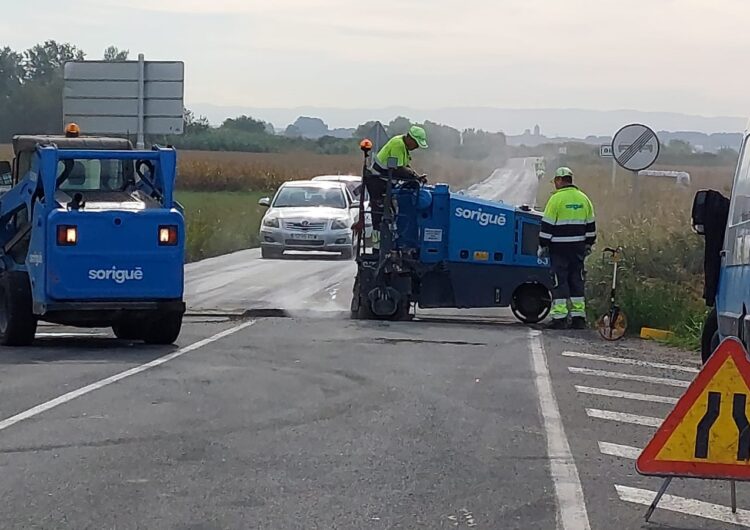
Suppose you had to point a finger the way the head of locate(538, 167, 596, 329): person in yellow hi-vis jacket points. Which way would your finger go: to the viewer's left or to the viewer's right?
to the viewer's left

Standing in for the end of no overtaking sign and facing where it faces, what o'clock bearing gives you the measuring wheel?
The measuring wheel is roughly at 12 o'clock from the end of no overtaking sign.

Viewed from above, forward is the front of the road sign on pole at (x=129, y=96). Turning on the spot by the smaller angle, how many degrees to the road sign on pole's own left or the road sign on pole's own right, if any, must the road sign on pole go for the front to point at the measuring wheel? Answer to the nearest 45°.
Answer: approximately 135° to the road sign on pole's own right

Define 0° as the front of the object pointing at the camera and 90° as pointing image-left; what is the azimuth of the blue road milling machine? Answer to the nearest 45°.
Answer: approximately 270°

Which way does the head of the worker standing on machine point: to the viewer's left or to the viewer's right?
to the viewer's right

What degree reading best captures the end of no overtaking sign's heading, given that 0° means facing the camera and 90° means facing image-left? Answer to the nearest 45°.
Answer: approximately 0°

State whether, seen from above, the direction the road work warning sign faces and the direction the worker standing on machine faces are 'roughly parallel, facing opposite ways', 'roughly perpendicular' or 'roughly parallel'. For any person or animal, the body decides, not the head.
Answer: roughly perpendicular

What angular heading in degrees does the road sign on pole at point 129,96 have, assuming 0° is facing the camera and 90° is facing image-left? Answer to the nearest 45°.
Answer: approximately 180°

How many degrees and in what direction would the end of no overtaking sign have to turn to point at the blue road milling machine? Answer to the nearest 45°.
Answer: approximately 45° to its right
